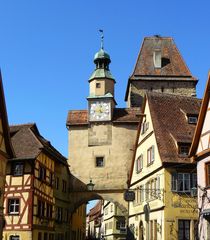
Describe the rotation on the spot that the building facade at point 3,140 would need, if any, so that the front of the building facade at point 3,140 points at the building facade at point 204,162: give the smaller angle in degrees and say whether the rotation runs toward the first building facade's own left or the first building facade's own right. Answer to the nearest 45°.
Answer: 0° — it already faces it

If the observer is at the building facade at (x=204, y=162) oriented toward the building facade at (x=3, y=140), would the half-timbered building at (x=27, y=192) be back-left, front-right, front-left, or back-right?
front-right

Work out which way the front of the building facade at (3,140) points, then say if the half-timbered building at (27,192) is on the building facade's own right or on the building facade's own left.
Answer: on the building facade's own left

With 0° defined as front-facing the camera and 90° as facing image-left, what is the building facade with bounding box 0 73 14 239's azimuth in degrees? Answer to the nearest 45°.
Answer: approximately 270°

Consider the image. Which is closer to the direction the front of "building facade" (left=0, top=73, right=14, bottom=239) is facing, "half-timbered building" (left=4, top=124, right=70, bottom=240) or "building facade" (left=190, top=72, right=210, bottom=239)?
the building facade

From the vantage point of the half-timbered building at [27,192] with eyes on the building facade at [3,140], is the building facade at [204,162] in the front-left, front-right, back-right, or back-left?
front-left
